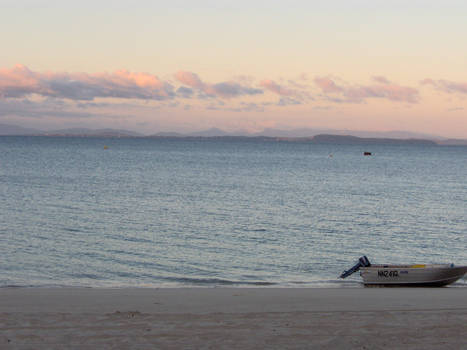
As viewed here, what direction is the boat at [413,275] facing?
to the viewer's right
